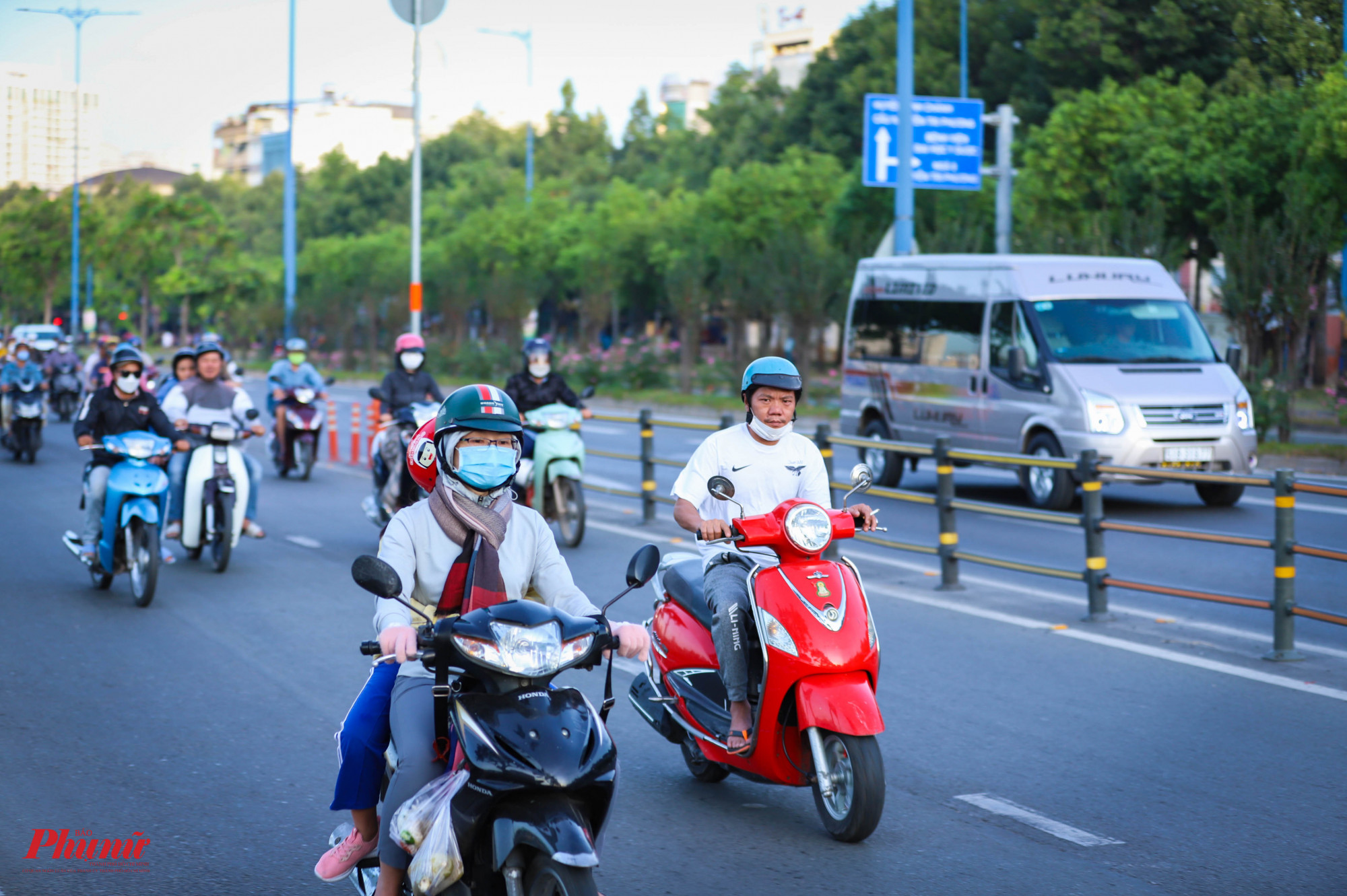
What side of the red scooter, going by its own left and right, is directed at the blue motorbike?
back

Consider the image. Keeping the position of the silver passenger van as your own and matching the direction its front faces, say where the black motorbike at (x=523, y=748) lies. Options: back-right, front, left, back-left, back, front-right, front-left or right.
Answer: front-right

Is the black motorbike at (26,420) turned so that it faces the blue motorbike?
yes

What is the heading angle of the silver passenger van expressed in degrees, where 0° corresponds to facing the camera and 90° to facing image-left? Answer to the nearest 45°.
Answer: approximately 315°

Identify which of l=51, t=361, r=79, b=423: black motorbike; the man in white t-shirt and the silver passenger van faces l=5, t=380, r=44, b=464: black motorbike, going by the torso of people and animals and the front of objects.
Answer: l=51, t=361, r=79, b=423: black motorbike

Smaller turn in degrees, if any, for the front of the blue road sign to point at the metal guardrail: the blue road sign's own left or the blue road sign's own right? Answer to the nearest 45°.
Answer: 0° — it already faces it

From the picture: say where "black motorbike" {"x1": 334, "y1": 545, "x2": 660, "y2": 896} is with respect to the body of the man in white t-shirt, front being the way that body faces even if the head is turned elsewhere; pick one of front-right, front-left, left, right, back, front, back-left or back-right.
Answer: front-right

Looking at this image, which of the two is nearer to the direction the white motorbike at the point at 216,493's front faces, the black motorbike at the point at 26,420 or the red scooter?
the red scooter

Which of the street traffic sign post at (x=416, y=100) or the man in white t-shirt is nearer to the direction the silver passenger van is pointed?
the man in white t-shirt

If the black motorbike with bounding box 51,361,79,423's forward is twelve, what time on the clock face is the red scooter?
The red scooter is roughly at 12 o'clock from the black motorbike.
